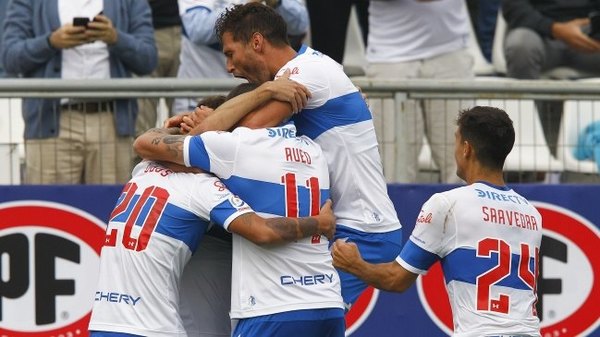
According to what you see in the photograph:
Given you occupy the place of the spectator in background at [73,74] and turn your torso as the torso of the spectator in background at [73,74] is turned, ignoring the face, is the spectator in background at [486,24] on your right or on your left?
on your left

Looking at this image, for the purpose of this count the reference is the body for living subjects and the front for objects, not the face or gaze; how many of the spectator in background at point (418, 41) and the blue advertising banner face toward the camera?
2

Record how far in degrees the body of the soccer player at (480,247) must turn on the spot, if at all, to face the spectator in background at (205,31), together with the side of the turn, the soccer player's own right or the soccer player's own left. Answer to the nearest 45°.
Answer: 0° — they already face them

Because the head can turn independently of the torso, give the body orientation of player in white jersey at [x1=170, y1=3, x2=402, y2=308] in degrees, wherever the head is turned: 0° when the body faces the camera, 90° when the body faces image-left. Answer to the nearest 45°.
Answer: approximately 90°

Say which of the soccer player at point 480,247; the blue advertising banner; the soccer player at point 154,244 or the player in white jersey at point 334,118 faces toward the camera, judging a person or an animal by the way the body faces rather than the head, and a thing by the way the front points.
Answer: the blue advertising banner

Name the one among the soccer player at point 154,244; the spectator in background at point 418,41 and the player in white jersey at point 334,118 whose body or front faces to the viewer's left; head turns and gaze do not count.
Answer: the player in white jersey

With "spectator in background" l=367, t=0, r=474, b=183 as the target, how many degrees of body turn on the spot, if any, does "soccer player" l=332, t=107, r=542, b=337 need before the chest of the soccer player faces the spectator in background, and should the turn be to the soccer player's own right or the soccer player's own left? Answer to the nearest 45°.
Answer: approximately 45° to the soccer player's own right

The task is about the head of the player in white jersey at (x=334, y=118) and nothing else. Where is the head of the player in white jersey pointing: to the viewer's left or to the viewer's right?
to the viewer's left

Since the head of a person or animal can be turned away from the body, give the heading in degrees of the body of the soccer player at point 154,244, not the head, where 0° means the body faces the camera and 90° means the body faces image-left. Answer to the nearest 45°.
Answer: approximately 225°

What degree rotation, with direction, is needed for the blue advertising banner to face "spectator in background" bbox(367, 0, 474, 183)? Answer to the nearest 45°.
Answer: approximately 135° to its left
